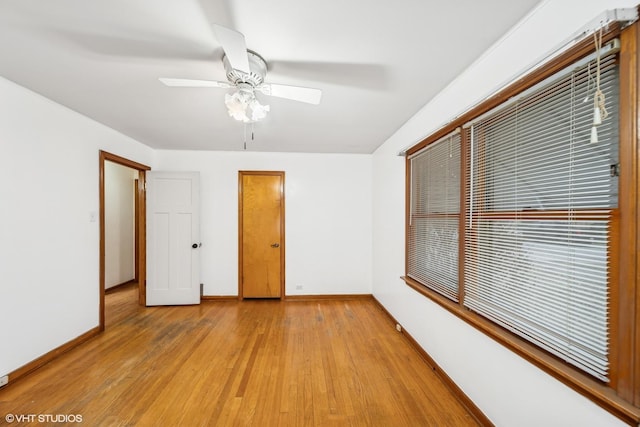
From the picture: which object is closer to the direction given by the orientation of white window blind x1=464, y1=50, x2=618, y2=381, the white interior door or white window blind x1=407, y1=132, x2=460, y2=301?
the white interior door

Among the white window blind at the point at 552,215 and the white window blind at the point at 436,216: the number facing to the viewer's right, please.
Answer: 0

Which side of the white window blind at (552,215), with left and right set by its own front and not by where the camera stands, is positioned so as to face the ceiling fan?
front

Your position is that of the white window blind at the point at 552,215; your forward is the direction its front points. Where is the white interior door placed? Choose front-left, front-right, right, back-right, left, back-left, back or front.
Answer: front-right

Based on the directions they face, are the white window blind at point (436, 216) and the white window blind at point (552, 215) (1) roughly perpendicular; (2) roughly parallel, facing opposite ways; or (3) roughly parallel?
roughly parallel

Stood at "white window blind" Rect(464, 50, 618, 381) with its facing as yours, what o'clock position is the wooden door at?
The wooden door is roughly at 2 o'clock from the white window blind.

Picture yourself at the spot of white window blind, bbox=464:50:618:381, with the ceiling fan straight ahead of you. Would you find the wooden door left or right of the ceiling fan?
right

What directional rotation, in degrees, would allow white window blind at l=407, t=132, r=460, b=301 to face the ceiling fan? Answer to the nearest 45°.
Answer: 0° — it already faces it

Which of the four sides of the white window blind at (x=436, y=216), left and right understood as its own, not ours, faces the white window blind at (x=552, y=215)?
left

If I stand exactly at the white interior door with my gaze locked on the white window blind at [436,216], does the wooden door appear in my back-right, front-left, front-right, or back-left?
front-left

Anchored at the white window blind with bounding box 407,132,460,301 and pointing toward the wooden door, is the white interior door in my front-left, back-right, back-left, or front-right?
front-left

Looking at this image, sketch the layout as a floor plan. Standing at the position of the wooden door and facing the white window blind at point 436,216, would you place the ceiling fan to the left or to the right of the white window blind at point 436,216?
right

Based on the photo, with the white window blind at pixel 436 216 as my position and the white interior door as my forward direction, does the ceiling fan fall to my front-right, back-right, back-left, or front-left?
front-left

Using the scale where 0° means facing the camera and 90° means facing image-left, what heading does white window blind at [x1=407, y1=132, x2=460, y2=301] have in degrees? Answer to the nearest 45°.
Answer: approximately 45°
